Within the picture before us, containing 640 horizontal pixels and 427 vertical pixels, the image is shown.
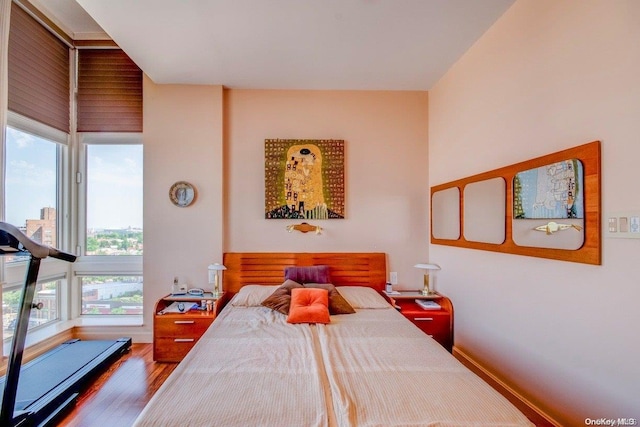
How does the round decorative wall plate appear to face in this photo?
toward the camera

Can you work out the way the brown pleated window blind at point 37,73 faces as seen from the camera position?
facing the viewer and to the right of the viewer

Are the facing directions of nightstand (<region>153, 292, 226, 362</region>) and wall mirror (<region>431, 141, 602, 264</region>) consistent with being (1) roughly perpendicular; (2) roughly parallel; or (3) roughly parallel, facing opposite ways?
roughly perpendicular

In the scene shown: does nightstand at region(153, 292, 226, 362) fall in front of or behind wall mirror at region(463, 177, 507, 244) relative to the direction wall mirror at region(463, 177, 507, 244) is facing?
in front

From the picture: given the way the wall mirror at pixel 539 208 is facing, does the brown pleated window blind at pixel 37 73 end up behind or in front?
in front

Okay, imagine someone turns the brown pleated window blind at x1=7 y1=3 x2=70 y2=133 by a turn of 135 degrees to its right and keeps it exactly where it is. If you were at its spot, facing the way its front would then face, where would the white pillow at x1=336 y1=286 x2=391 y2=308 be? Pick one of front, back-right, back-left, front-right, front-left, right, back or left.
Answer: back-left

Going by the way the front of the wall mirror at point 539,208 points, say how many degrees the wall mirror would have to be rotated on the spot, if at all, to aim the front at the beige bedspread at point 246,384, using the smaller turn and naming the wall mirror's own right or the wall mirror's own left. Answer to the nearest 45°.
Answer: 0° — it already faces it

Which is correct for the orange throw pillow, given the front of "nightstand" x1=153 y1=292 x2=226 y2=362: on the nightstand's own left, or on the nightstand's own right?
on the nightstand's own left

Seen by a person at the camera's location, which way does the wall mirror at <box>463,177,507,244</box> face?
facing the viewer and to the left of the viewer

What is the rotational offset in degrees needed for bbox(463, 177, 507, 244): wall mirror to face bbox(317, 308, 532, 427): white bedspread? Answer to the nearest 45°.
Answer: approximately 45° to its left

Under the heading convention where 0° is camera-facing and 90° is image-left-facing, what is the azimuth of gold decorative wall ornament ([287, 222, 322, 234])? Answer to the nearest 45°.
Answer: approximately 0°

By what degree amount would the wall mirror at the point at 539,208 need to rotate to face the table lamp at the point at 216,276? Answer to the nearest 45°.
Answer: approximately 45° to its right

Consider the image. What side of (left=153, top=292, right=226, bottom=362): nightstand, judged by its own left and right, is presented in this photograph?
front

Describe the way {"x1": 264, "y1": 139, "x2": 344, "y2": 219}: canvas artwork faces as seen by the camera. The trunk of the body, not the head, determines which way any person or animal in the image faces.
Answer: facing the viewer

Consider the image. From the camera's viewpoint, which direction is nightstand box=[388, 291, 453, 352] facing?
toward the camera
